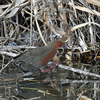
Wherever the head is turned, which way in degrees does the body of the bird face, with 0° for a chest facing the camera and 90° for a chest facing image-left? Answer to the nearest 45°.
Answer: approximately 270°
